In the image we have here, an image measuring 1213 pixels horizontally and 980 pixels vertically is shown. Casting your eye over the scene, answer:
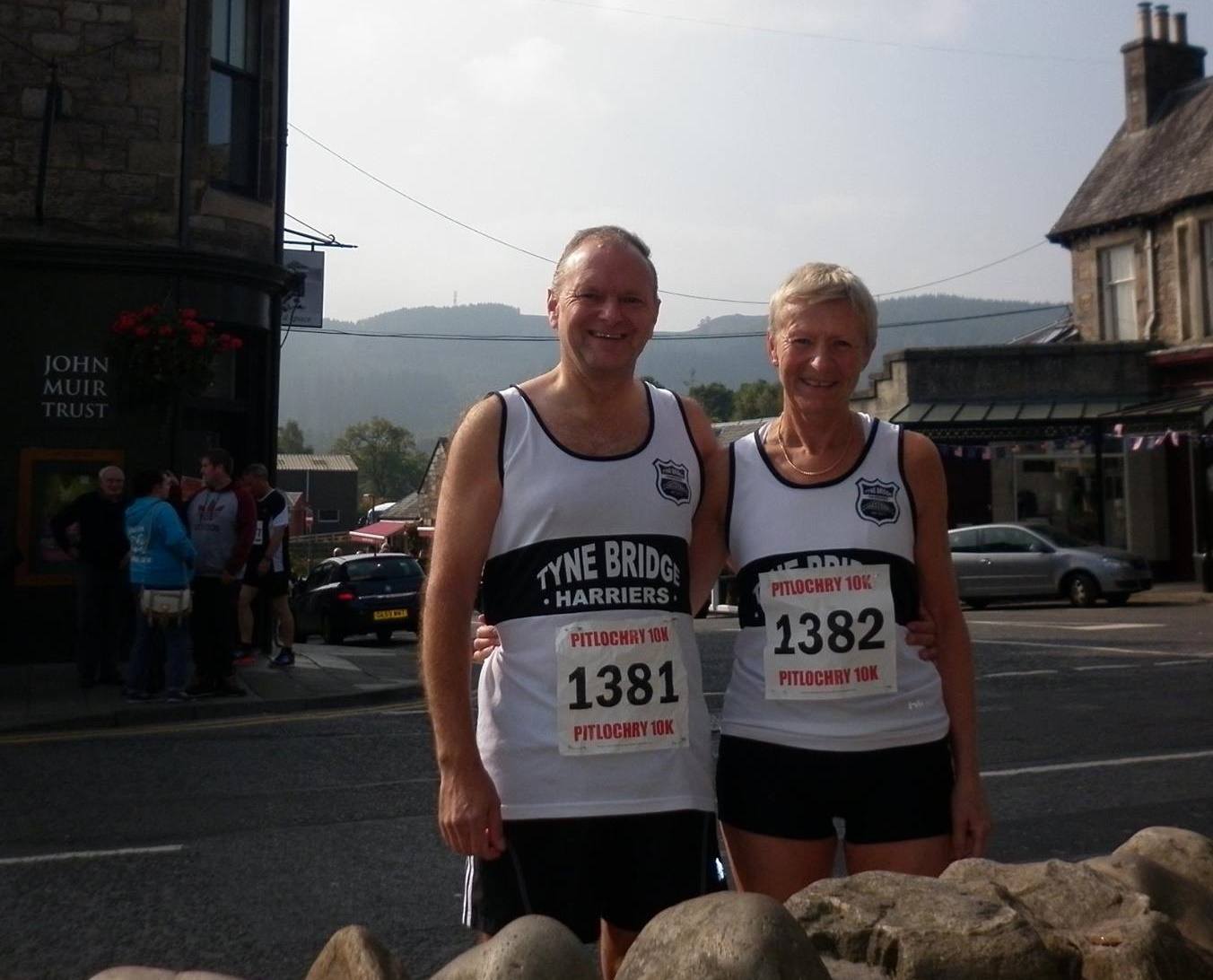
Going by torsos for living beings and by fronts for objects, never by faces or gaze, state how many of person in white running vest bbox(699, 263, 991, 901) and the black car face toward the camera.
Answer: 1

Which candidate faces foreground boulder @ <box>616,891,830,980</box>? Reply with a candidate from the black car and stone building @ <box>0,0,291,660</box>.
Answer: the stone building

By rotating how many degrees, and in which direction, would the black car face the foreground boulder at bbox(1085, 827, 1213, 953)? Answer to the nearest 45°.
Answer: approximately 135° to its left

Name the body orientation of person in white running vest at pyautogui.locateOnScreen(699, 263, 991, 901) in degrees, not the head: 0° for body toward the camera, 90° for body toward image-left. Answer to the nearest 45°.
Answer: approximately 0°

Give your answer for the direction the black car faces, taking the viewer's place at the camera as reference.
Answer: facing away from the viewer and to the left of the viewer

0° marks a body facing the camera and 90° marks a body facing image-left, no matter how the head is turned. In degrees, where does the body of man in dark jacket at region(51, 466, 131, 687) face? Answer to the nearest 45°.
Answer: approximately 315°

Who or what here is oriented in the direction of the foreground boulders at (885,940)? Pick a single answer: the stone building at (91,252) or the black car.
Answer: the stone building

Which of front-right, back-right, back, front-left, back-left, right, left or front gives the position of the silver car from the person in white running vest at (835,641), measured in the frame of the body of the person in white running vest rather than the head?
back
